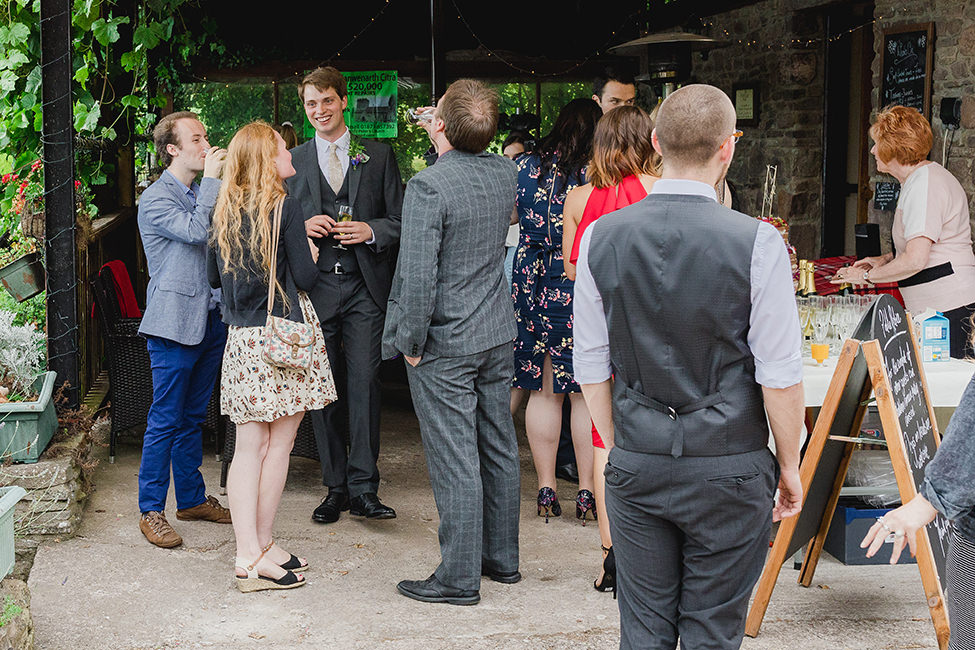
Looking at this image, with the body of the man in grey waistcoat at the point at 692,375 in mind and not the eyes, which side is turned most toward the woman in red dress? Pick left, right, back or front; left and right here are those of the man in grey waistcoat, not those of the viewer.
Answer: front

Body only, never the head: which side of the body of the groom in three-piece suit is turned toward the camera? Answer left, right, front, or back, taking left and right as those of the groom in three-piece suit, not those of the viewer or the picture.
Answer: front

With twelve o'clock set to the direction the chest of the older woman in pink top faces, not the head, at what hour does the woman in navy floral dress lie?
The woman in navy floral dress is roughly at 11 o'clock from the older woman in pink top.

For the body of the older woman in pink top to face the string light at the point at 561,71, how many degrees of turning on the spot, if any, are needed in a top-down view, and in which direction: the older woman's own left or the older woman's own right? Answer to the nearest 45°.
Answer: approximately 45° to the older woman's own right

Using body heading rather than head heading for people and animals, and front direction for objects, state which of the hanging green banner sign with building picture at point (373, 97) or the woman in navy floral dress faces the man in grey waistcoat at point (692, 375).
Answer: the hanging green banner sign with building picture

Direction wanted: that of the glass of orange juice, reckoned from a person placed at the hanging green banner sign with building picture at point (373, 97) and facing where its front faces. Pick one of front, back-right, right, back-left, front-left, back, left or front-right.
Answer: front

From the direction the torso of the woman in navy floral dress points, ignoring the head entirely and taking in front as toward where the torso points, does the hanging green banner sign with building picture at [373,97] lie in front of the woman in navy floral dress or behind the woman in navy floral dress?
in front

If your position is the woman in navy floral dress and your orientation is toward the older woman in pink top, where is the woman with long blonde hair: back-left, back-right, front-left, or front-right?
back-right

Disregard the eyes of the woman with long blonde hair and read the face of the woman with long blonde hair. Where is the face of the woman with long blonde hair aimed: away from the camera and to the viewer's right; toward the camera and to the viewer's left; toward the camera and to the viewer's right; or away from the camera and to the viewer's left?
away from the camera and to the viewer's right

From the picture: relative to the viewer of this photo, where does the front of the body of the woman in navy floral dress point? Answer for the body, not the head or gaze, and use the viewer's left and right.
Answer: facing away from the viewer

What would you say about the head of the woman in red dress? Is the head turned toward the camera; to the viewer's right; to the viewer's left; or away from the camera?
away from the camera

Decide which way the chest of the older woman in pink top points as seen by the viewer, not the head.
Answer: to the viewer's left

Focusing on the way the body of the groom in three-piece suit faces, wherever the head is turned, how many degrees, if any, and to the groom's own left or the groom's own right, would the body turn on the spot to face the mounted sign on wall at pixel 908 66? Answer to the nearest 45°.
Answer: approximately 135° to the groom's own left

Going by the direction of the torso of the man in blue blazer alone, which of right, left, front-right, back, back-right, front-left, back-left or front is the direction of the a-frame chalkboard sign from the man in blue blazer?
front-right

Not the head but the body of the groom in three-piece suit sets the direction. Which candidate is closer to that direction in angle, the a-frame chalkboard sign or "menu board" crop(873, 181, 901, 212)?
the a-frame chalkboard sign

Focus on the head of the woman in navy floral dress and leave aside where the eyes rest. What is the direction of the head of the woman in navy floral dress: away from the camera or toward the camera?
away from the camera
